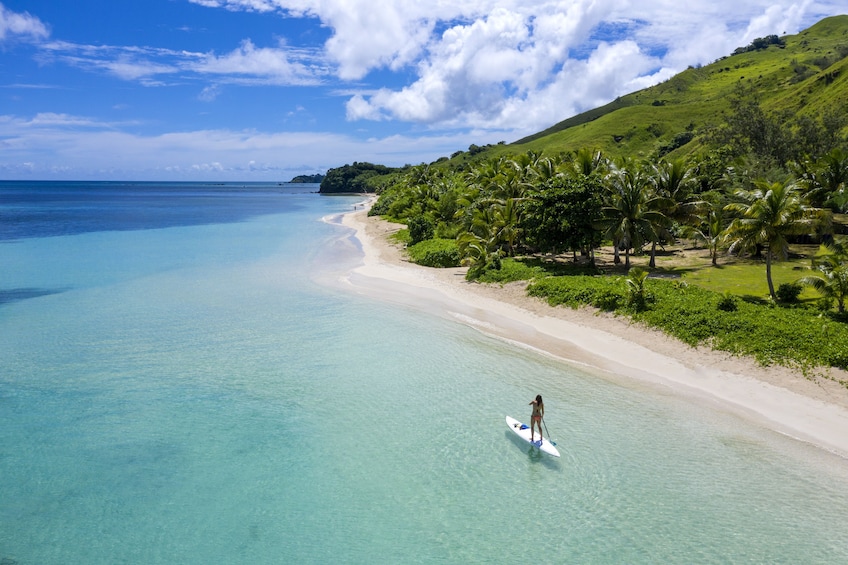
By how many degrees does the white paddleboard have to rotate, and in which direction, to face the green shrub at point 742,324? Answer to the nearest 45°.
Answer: approximately 90° to its right

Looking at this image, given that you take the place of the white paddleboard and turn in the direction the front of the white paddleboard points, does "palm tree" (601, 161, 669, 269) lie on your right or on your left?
on your right

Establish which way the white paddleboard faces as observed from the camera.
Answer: facing away from the viewer and to the left of the viewer

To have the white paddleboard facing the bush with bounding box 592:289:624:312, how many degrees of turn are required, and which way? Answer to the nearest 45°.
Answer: approximately 45° to its right

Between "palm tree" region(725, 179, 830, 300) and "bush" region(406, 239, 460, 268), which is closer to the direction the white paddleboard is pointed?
the bush

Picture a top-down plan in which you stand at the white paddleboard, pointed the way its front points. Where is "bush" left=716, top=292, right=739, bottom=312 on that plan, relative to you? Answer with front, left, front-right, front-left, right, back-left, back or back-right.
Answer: right

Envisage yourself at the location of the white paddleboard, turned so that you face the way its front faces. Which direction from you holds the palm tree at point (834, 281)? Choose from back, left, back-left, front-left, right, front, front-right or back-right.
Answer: right

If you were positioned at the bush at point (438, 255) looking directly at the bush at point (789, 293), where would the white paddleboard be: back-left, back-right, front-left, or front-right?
front-right

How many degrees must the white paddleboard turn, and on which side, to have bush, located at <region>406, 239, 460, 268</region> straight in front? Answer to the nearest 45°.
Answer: approximately 45° to its right

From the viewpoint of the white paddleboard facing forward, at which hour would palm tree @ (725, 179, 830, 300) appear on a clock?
The palm tree is roughly at 3 o'clock from the white paddleboard.

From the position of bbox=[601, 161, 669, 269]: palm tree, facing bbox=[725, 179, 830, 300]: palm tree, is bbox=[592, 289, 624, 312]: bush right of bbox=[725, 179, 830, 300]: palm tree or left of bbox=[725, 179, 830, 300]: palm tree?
right

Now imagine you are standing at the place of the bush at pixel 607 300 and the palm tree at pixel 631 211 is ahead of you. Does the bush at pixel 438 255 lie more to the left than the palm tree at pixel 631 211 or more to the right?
left

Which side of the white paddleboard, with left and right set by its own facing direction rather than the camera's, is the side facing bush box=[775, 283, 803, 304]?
right

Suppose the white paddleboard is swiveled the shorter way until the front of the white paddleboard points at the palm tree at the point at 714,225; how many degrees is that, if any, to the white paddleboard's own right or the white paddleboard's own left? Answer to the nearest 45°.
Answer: approximately 90° to the white paddleboard's own right
